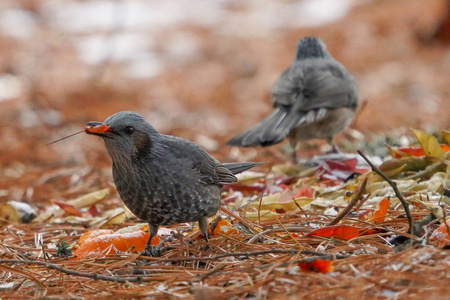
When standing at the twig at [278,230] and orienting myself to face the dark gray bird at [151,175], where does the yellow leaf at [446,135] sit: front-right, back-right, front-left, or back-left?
back-right

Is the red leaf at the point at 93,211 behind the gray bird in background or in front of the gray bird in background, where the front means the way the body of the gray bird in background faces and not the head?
behind

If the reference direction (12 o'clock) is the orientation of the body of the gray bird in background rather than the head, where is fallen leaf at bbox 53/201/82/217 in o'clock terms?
The fallen leaf is roughly at 6 o'clock from the gray bird in background.

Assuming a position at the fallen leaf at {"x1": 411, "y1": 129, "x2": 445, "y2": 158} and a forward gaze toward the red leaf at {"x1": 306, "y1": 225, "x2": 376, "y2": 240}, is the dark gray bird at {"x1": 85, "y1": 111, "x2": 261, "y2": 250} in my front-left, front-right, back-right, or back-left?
front-right

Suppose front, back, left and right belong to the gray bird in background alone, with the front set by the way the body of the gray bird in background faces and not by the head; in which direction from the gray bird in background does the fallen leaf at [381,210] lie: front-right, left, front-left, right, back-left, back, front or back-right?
back-right

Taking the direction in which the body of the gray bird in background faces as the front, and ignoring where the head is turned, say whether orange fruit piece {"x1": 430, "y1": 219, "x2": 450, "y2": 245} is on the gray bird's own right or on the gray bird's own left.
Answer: on the gray bird's own right

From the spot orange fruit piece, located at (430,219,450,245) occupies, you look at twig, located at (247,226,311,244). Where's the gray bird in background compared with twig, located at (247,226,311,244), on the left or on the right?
right

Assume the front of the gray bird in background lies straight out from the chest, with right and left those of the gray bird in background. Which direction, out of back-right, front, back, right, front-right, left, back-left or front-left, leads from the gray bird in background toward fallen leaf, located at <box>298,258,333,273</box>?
back-right

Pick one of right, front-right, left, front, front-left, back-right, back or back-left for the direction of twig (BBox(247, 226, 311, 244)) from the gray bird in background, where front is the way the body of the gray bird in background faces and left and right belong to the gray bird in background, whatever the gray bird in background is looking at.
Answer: back-right

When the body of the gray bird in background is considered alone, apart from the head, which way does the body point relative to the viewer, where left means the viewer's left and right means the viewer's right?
facing away from the viewer and to the right of the viewer

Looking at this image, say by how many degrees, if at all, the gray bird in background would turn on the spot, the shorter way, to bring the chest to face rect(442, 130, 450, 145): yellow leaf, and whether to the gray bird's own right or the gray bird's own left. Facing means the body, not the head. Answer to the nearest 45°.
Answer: approximately 90° to the gray bird's own right
